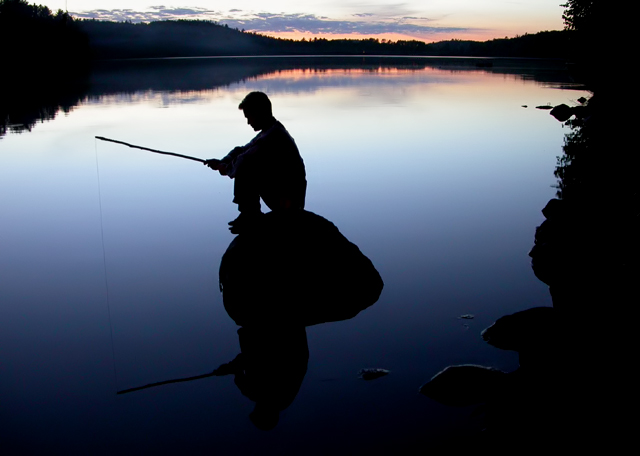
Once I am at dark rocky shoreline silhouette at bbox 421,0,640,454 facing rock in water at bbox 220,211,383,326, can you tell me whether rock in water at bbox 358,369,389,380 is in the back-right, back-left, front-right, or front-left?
front-left

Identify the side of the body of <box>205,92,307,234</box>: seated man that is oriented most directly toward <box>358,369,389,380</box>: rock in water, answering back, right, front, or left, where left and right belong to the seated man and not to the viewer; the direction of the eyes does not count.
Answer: left

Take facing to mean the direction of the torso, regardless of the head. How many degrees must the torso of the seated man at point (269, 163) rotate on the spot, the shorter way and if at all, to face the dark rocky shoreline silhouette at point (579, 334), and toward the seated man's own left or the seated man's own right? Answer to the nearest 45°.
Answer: approximately 135° to the seated man's own left

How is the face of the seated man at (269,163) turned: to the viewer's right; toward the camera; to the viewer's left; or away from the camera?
to the viewer's left

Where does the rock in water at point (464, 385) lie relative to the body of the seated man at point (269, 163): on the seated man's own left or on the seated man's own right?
on the seated man's own left

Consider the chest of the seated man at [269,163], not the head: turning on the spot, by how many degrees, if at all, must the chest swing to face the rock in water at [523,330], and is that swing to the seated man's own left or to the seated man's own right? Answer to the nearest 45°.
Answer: approximately 135° to the seated man's own left

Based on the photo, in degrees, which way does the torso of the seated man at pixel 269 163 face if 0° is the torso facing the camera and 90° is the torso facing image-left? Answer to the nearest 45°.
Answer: approximately 90°
